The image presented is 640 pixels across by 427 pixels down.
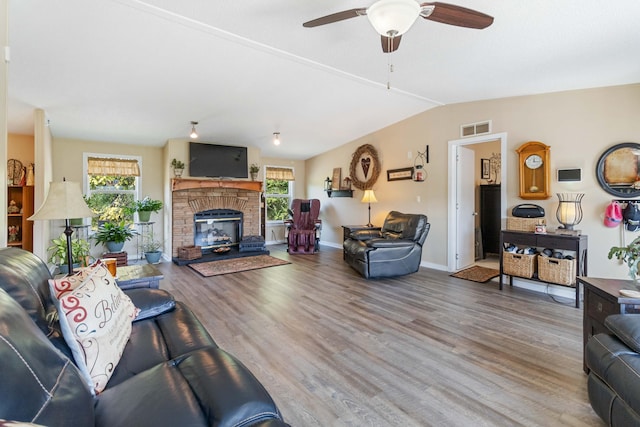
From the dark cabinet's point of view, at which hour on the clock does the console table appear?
The console table is roughly at 10 o'clock from the dark cabinet.

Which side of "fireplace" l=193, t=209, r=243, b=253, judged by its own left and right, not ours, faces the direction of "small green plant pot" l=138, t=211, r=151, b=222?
right

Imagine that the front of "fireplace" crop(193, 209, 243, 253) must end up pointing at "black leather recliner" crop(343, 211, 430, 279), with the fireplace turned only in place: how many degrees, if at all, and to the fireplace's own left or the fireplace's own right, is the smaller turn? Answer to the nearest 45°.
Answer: approximately 45° to the fireplace's own left

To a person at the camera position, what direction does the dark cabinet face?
facing the viewer and to the left of the viewer

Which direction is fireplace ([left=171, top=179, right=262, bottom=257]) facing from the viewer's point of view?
toward the camera

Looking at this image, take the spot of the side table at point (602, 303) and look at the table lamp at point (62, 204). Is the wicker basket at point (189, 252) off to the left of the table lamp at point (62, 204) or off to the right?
right

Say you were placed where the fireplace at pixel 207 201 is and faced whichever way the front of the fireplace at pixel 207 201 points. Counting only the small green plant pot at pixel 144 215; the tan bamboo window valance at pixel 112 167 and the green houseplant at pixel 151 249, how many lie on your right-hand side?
3

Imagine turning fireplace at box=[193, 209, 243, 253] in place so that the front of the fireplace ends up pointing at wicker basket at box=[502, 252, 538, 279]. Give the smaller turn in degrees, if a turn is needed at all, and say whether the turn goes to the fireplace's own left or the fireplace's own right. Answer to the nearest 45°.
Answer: approximately 45° to the fireplace's own left

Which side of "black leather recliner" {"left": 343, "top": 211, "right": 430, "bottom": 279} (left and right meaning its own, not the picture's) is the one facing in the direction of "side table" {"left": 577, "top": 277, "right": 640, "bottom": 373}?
left

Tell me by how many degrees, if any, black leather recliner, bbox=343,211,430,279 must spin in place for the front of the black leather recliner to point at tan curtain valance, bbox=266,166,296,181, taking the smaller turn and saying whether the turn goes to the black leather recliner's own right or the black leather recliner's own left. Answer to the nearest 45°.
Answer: approximately 90° to the black leather recliner's own right

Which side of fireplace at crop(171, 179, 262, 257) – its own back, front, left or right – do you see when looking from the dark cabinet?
left
